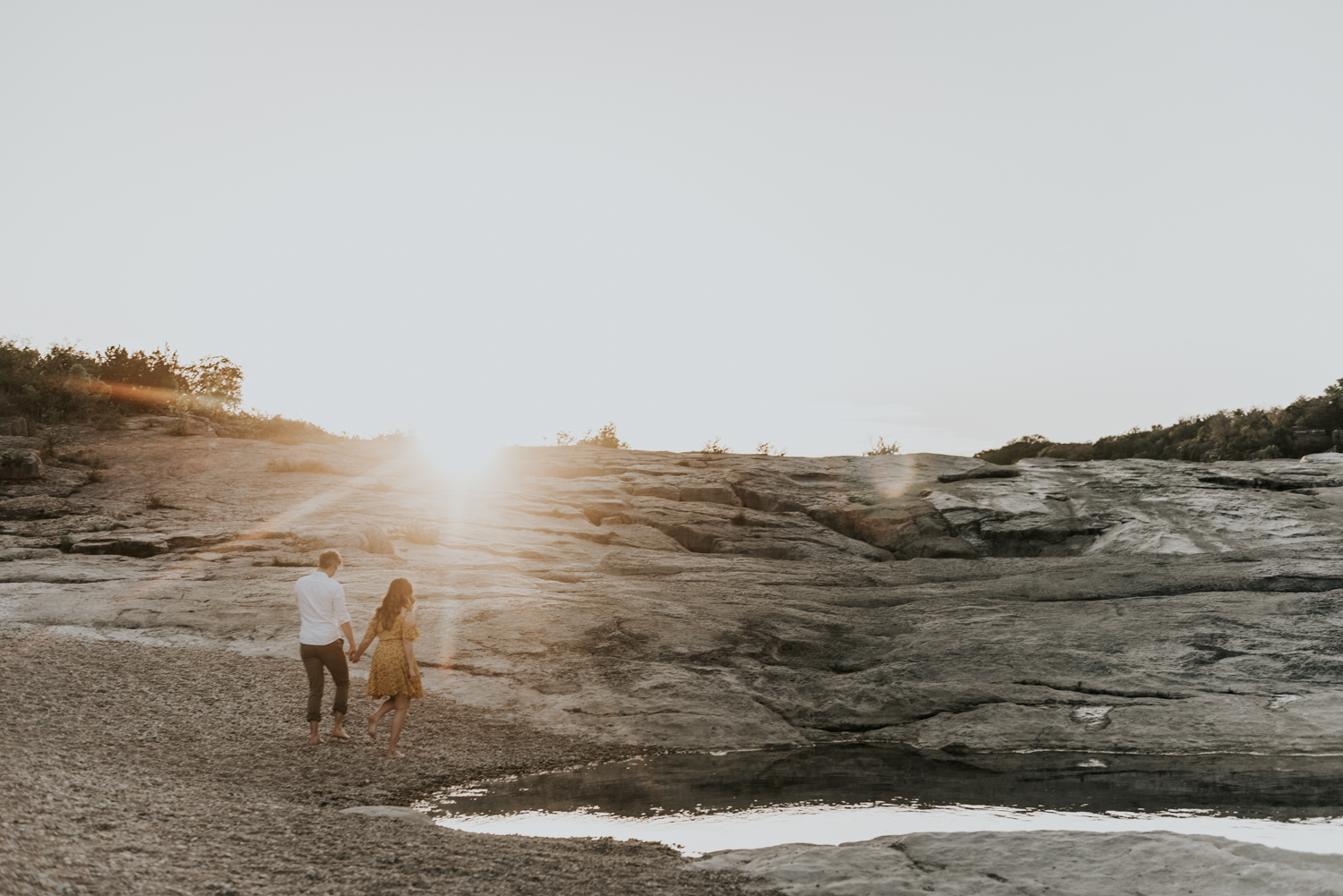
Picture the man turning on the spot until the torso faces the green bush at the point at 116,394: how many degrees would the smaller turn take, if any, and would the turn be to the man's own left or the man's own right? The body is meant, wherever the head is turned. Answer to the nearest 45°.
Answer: approximately 45° to the man's own left

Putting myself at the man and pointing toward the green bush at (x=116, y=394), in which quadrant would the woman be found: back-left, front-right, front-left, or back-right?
back-right

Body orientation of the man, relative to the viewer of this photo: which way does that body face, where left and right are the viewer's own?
facing away from the viewer and to the right of the viewer

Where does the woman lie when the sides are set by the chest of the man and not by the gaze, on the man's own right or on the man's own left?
on the man's own right

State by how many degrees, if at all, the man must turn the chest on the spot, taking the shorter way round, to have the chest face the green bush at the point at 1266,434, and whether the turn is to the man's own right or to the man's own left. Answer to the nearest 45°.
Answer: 0° — they already face it

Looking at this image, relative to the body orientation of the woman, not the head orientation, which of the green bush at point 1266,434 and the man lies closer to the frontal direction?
the green bush

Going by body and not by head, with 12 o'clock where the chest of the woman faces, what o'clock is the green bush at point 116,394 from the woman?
The green bush is roughly at 10 o'clock from the woman.

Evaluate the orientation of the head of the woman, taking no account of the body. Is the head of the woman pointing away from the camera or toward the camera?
away from the camera

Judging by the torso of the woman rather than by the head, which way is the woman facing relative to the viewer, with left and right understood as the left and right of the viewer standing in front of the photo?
facing away from the viewer and to the right of the viewer
